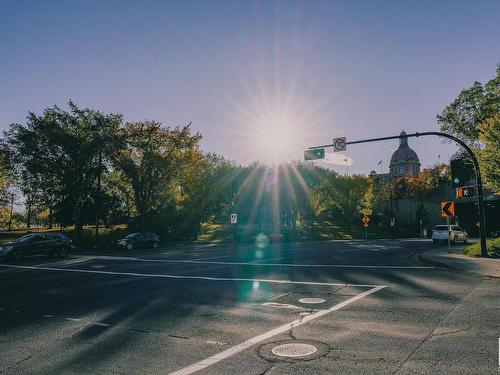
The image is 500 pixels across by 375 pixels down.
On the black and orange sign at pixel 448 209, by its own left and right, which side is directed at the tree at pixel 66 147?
right

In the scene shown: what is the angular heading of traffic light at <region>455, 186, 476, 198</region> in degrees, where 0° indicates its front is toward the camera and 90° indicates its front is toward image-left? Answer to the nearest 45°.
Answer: approximately 0°

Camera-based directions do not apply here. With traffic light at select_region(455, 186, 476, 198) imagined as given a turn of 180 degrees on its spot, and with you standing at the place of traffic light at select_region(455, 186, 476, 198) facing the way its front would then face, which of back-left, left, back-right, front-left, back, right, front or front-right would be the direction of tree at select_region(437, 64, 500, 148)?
front

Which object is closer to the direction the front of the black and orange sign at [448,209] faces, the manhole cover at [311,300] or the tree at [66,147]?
the manhole cover

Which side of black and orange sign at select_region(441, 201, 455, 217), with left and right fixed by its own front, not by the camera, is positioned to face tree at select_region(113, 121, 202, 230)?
right

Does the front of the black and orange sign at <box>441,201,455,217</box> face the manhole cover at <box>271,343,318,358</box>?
yes

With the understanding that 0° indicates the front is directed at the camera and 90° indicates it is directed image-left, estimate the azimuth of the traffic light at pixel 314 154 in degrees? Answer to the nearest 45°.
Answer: approximately 0°
